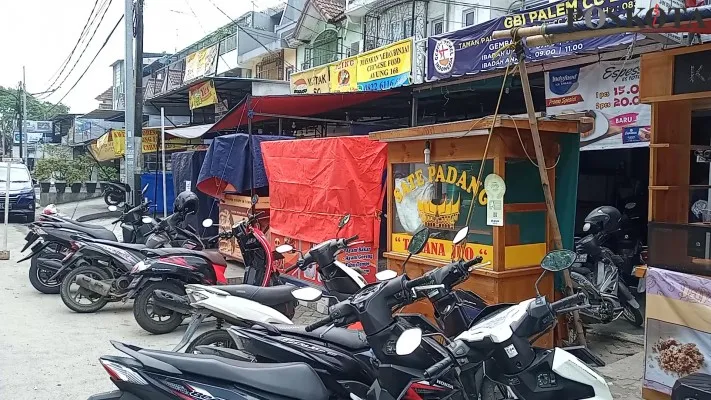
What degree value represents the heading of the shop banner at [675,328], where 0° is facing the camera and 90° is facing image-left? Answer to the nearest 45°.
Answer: approximately 45°

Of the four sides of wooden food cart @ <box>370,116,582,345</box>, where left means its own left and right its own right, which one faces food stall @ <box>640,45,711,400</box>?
left

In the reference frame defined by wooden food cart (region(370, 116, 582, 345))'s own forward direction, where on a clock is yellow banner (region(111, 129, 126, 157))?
The yellow banner is roughly at 3 o'clock from the wooden food cart.

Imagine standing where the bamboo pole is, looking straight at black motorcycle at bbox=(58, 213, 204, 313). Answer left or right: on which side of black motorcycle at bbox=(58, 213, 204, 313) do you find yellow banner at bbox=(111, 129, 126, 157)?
right

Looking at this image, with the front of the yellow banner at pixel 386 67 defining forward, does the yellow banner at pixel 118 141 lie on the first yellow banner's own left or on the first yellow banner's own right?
on the first yellow banner's own right

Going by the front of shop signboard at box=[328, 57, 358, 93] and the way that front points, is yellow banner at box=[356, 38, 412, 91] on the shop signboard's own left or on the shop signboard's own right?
on the shop signboard's own left

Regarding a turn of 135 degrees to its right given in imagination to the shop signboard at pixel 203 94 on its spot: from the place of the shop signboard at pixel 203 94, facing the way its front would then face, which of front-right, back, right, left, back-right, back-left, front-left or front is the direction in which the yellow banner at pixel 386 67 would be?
back-right

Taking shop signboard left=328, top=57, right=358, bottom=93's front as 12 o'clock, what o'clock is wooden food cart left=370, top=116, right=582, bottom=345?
The wooden food cart is roughly at 10 o'clock from the shop signboard.

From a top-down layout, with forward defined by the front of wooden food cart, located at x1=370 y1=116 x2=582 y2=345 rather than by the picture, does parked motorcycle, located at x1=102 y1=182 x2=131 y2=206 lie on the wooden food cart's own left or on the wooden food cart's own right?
on the wooden food cart's own right

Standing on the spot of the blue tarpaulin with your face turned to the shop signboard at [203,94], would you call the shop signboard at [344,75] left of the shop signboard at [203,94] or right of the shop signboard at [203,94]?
right

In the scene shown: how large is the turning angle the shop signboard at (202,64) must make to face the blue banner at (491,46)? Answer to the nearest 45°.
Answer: approximately 45° to its left

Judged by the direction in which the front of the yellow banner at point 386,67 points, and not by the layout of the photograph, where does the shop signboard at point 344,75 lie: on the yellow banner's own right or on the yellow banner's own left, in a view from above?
on the yellow banner's own right

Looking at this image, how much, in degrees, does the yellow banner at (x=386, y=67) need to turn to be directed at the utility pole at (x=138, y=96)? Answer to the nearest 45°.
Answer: approximately 45° to its right
